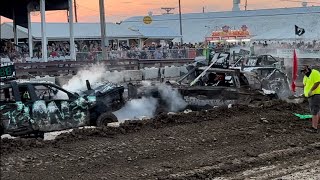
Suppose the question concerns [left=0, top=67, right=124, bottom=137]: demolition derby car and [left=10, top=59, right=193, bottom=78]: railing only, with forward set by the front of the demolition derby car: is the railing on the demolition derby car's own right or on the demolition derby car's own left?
on the demolition derby car's own left

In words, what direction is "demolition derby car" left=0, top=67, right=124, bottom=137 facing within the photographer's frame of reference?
facing to the right of the viewer
